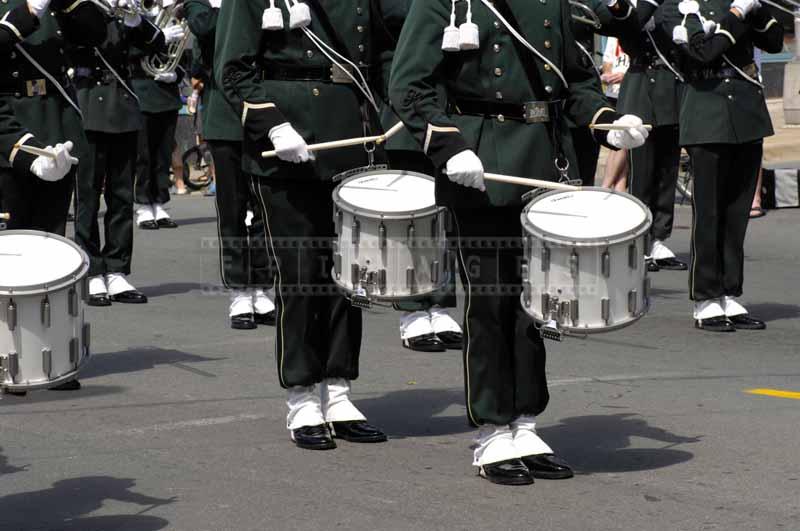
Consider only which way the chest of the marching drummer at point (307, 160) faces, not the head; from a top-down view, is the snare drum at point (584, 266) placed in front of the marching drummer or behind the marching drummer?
in front

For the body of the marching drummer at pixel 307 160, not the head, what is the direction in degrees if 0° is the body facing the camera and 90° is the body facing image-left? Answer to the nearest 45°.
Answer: approximately 315°

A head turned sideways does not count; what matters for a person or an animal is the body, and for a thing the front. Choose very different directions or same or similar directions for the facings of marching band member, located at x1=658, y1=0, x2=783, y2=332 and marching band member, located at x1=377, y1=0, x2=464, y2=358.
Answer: same or similar directions

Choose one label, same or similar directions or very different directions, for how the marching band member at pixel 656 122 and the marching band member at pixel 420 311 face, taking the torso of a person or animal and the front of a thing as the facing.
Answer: same or similar directions

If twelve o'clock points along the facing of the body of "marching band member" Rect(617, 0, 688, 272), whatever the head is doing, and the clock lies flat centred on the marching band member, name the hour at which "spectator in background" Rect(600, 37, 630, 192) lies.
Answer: The spectator in background is roughly at 7 o'clock from the marching band member.

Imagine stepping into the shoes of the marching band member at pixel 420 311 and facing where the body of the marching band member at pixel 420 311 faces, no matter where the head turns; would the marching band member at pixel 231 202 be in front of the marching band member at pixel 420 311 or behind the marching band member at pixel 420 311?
behind

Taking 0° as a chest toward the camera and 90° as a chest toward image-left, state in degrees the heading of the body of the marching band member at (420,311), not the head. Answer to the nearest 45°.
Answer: approximately 315°

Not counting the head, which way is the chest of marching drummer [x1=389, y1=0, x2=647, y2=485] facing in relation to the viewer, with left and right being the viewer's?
facing the viewer and to the right of the viewer

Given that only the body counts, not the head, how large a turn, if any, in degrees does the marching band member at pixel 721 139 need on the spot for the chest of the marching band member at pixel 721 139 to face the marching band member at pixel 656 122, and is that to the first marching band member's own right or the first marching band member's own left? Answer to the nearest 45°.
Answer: approximately 135° to the first marching band member's own left

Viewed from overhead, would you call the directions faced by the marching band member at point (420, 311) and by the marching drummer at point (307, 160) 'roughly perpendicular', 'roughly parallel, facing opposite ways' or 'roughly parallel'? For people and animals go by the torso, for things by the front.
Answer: roughly parallel

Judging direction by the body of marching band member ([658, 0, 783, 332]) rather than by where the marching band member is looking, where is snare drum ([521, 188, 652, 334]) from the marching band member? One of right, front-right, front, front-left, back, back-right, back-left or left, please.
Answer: front-right
